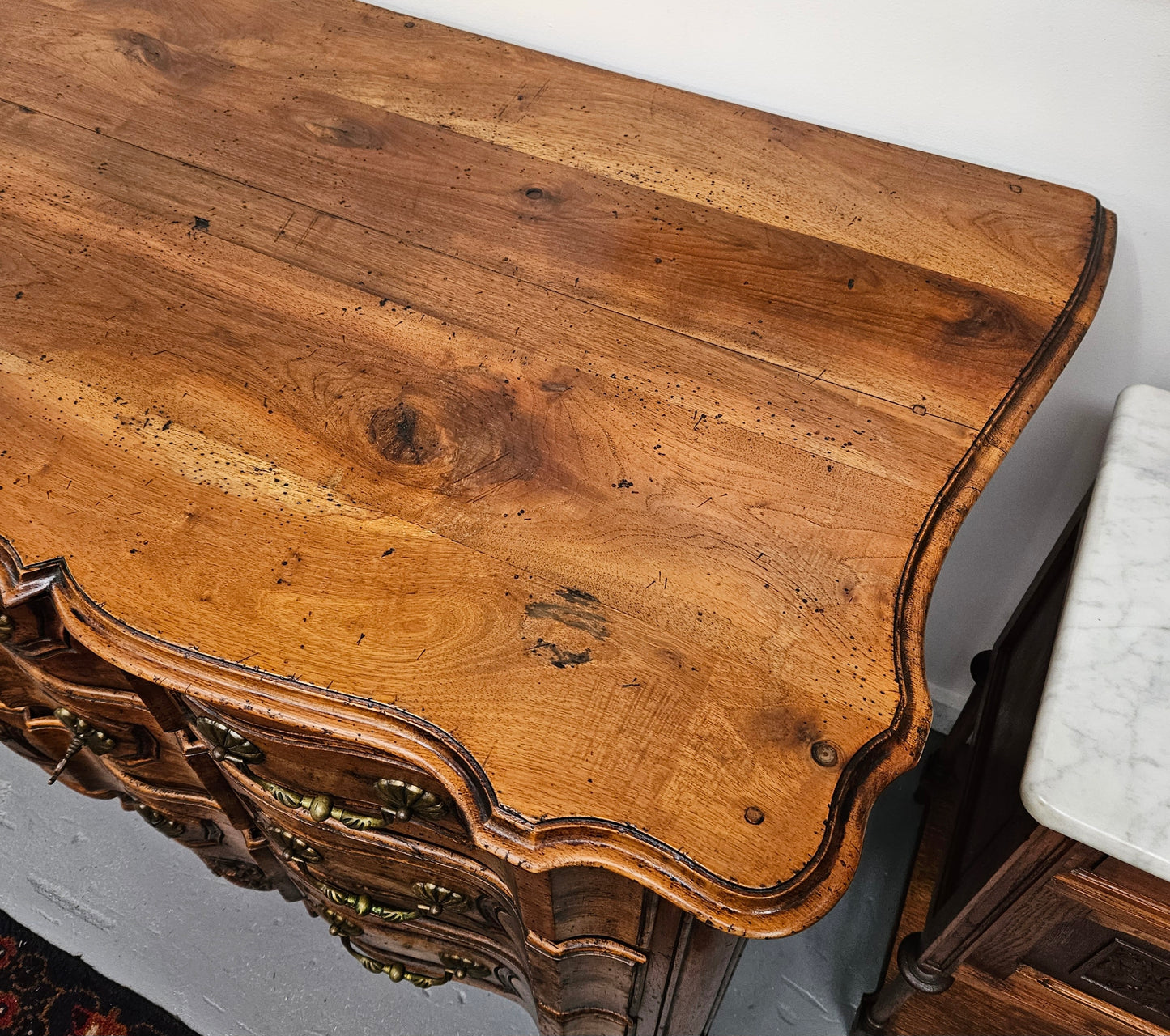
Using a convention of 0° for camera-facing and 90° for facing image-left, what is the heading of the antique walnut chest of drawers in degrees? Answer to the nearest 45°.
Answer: approximately 45°
